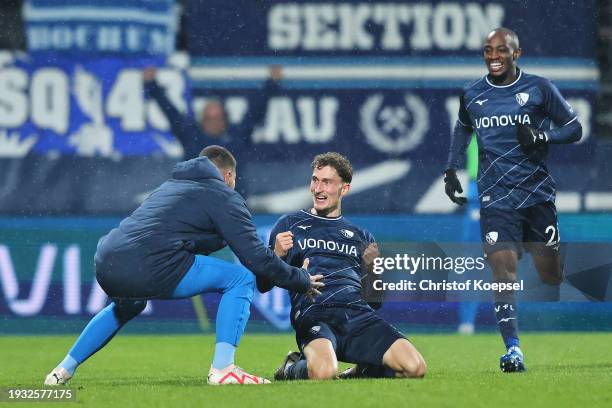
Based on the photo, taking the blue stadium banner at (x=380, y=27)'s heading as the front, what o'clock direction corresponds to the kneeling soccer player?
The kneeling soccer player is roughly at 12 o'clock from the blue stadium banner.

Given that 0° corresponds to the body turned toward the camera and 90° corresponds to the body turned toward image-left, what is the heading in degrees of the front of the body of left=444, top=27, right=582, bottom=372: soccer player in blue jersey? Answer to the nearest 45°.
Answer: approximately 0°

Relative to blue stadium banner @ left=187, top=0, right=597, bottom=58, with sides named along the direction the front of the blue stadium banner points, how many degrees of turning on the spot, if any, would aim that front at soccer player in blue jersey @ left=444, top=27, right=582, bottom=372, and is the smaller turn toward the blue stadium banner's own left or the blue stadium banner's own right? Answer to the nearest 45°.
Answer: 0° — it already faces them

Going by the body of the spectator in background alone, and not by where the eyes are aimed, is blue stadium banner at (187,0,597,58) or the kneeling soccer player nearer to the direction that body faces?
the kneeling soccer player

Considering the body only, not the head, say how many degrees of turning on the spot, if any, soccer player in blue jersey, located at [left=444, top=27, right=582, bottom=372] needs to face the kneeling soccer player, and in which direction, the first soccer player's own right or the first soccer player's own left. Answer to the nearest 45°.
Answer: approximately 45° to the first soccer player's own right

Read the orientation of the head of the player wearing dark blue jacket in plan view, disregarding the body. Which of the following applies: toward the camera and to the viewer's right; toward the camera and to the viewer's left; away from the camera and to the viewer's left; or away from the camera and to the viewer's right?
away from the camera and to the viewer's right

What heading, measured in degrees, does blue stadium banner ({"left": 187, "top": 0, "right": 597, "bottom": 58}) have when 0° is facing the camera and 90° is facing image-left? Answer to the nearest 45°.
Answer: approximately 0°

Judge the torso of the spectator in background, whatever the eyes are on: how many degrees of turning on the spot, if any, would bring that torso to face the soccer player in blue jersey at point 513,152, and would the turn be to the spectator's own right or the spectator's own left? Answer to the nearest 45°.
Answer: approximately 45° to the spectator's own left
